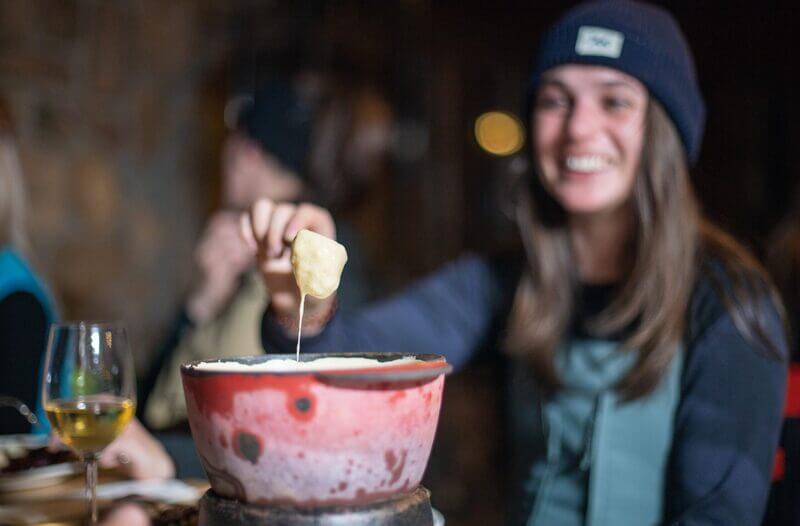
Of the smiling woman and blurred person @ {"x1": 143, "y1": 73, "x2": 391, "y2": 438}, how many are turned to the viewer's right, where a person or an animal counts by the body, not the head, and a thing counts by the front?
0

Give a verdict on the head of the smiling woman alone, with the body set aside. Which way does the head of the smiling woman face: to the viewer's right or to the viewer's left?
to the viewer's left

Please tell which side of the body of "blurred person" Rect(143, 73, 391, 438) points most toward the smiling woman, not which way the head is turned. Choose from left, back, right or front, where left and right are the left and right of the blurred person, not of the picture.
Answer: left

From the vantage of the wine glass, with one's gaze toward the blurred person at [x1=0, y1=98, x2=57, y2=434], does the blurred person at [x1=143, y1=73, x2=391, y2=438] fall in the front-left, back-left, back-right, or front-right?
front-right

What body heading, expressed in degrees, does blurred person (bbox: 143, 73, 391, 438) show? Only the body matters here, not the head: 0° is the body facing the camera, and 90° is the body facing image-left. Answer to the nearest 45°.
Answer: approximately 90°
